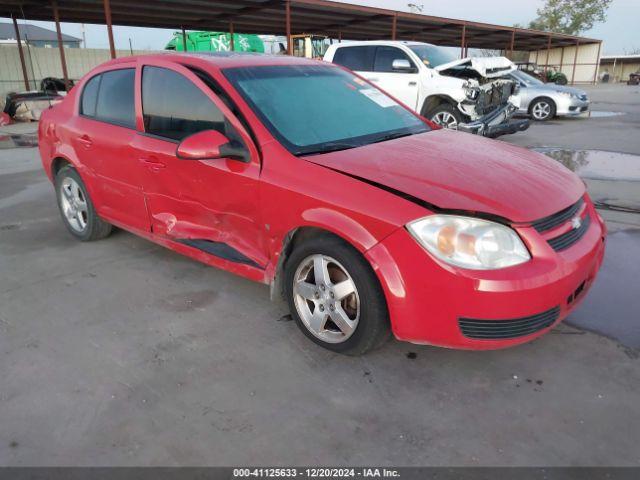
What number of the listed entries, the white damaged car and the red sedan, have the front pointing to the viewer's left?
0

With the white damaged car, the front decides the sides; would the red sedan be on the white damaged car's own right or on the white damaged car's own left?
on the white damaged car's own right

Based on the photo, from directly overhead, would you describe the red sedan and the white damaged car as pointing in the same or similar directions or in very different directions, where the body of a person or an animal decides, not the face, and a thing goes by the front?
same or similar directions

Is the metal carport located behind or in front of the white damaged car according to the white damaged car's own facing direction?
behind

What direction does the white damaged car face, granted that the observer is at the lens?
facing the viewer and to the right of the viewer

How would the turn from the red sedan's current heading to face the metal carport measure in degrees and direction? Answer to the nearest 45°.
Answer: approximately 135° to its left

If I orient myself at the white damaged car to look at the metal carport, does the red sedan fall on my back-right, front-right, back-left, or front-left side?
back-left

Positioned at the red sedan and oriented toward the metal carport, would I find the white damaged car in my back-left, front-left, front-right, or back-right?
front-right

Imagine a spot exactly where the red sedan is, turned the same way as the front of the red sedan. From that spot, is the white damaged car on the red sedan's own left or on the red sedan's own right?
on the red sedan's own left
